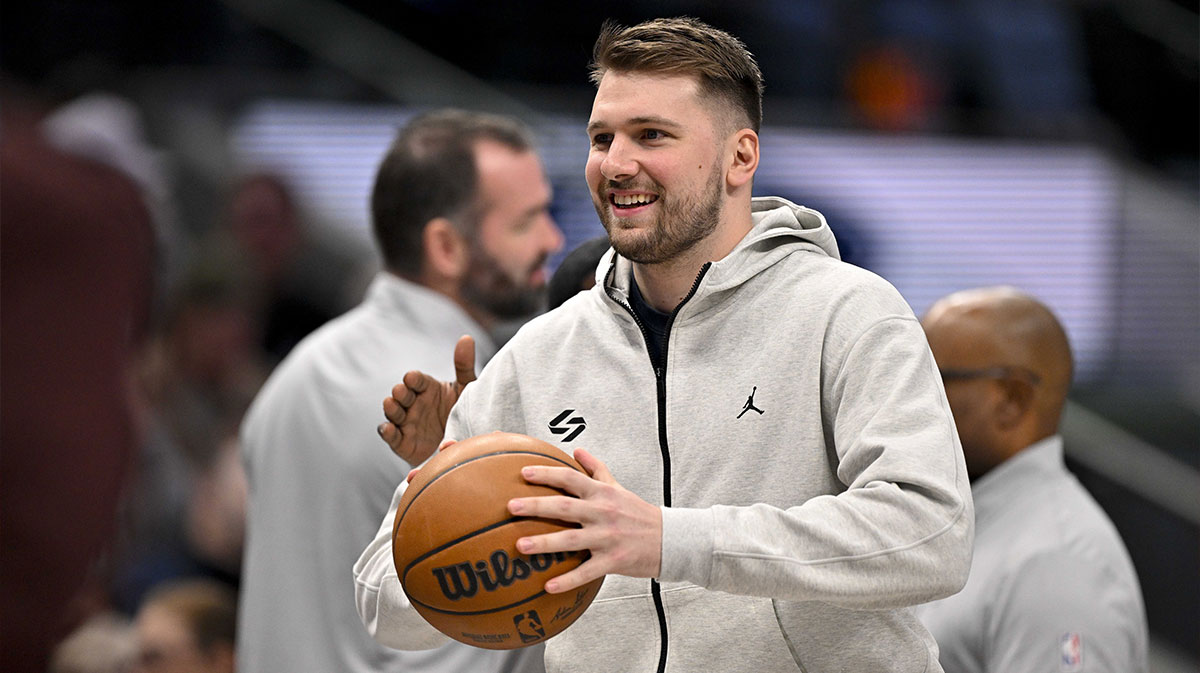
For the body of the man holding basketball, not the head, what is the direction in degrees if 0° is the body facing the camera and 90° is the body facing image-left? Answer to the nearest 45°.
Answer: approximately 45°

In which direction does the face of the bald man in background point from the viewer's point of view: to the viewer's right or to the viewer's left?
to the viewer's left

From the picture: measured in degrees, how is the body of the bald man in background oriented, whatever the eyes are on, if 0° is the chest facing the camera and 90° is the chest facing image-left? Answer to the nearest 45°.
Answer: approximately 90°

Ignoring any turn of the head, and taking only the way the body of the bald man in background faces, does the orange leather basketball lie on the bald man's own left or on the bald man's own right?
on the bald man's own left

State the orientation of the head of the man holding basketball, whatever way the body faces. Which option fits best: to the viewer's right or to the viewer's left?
to the viewer's left

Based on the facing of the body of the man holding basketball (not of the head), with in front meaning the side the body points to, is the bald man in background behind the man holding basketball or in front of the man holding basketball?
behind
